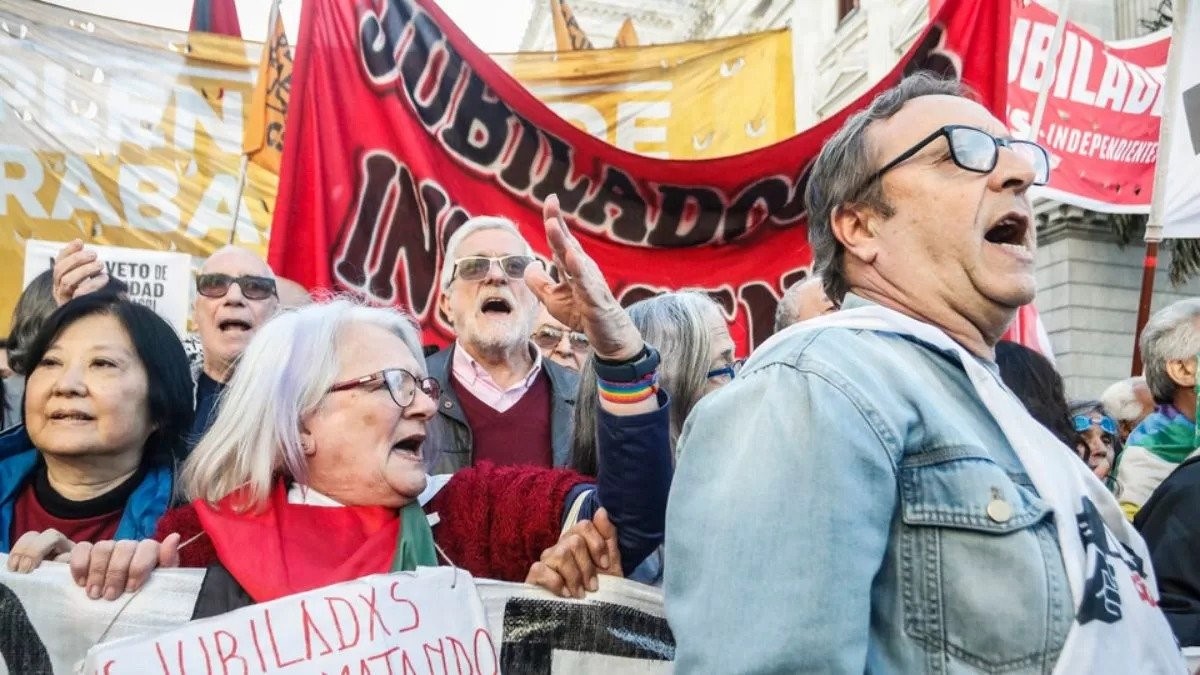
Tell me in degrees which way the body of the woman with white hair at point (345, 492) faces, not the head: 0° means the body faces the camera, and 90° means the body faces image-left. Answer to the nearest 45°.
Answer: approximately 315°

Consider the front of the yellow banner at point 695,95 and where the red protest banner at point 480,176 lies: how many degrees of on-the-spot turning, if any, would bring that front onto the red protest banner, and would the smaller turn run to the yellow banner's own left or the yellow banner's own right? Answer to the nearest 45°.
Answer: approximately 45° to the yellow banner's own right

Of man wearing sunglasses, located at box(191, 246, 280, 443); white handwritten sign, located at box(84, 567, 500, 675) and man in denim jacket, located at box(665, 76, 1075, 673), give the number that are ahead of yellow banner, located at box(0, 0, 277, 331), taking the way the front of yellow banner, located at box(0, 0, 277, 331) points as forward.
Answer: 3

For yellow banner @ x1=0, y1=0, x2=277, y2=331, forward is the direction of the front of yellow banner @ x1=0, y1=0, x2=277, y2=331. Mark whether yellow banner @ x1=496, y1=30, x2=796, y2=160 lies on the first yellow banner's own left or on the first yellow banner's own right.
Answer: on the first yellow banner's own left

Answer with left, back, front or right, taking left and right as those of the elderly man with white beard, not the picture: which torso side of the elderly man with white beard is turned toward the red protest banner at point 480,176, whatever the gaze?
back

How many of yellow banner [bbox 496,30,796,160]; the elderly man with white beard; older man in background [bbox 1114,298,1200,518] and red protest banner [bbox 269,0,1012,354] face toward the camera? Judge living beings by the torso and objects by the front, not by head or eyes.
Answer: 3

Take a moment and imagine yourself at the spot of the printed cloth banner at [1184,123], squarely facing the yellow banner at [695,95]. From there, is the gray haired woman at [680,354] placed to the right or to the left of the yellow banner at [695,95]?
left

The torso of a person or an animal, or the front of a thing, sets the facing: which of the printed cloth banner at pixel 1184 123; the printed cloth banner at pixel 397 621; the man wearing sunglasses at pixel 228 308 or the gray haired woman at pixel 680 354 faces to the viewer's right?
the gray haired woman
